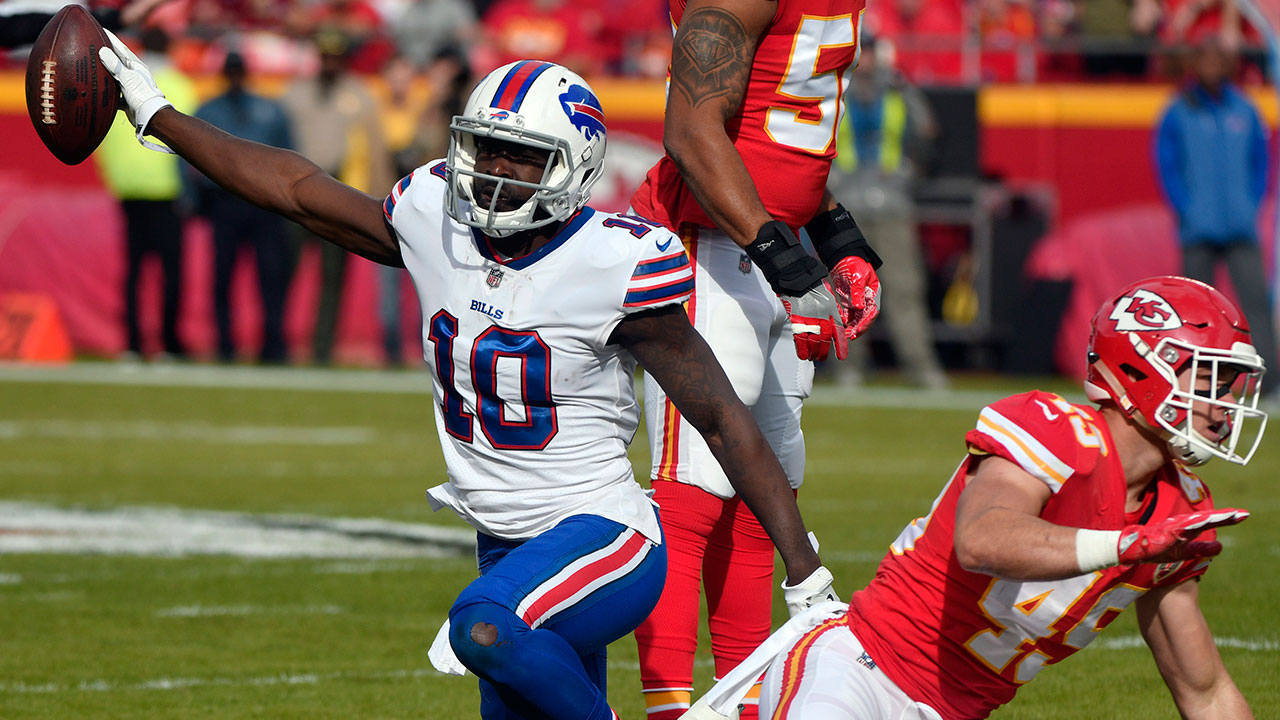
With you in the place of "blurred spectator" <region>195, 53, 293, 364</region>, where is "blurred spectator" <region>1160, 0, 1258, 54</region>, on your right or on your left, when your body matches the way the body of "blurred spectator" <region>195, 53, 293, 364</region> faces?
on your left

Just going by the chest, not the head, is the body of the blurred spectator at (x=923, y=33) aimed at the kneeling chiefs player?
yes

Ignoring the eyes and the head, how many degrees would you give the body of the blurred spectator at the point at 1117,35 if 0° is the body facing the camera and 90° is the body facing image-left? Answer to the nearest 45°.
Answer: approximately 0°

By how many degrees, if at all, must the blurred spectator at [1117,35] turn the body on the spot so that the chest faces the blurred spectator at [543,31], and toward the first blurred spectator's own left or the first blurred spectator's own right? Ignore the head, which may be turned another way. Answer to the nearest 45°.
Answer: approximately 90° to the first blurred spectator's own right

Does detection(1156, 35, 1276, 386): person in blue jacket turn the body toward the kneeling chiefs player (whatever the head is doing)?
yes
